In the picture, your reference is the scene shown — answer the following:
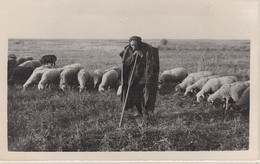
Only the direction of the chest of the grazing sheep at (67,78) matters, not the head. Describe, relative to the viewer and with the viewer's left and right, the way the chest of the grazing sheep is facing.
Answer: facing the viewer and to the left of the viewer
